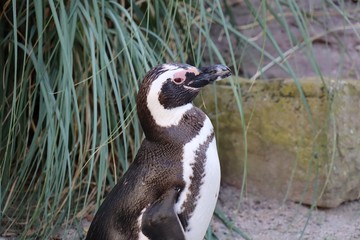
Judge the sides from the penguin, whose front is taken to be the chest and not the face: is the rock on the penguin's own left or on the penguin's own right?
on the penguin's own left

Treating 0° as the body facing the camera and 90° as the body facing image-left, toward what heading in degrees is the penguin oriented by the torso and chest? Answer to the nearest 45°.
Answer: approximately 270°
